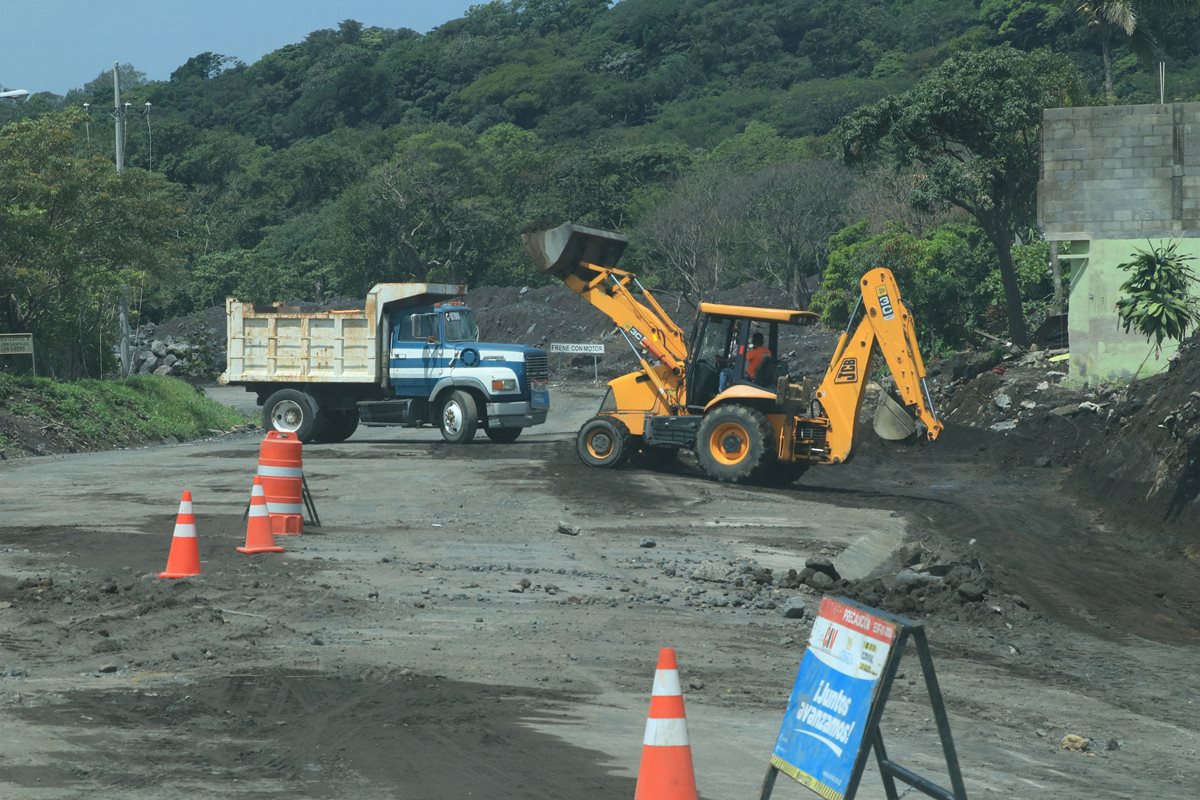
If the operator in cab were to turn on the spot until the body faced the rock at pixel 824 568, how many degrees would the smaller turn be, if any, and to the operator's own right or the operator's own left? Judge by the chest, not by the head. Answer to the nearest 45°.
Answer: approximately 90° to the operator's own left

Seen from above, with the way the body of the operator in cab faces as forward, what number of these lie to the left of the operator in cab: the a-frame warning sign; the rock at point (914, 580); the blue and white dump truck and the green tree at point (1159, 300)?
2

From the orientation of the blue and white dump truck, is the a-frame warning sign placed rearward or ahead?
ahead

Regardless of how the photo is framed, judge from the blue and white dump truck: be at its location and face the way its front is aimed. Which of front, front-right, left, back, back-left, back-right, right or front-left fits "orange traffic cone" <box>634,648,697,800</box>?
front-right

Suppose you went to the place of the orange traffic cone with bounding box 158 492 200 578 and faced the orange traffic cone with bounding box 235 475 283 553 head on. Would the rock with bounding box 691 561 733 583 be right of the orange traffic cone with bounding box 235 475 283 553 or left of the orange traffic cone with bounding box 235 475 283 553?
right

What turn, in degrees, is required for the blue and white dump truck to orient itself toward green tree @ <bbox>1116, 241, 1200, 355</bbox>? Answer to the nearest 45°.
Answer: approximately 45° to its left

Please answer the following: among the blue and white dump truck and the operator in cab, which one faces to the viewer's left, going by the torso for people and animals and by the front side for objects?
the operator in cab

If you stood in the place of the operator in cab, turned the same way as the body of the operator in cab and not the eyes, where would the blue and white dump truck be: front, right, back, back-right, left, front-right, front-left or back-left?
front-right

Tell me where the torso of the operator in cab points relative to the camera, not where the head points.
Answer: to the viewer's left

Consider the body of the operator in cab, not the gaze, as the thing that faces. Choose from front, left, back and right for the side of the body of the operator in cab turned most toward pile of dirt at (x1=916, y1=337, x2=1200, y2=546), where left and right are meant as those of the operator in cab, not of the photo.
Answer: back

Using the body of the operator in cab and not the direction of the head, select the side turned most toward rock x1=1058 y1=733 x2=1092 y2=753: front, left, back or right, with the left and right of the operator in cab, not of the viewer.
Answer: left

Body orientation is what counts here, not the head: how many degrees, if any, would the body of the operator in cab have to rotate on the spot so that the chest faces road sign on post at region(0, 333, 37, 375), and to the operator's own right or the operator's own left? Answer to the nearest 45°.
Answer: approximately 45° to the operator's own right

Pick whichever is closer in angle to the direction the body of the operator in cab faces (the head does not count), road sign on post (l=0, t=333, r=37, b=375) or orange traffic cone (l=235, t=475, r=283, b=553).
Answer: the road sign on post

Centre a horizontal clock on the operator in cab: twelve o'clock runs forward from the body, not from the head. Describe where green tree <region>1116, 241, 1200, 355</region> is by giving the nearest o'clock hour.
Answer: The green tree is roughly at 5 o'clock from the operator in cab.

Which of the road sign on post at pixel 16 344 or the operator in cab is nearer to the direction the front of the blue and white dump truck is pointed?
the operator in cab

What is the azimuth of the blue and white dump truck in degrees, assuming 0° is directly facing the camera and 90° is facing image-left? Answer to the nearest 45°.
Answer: approximately 315°

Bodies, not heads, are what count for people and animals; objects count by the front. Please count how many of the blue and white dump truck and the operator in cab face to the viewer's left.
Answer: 1

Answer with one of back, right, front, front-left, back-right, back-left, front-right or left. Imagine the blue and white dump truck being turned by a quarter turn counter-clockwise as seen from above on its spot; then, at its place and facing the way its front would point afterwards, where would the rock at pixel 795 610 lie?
back-right

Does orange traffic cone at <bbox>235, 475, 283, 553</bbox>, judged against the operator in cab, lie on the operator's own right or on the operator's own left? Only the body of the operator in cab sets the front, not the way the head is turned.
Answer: on the operator's own left

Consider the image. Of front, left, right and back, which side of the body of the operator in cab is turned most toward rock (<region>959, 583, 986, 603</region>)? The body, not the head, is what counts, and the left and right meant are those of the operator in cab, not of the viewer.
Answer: left
